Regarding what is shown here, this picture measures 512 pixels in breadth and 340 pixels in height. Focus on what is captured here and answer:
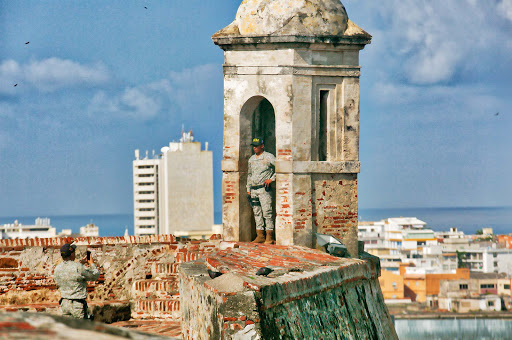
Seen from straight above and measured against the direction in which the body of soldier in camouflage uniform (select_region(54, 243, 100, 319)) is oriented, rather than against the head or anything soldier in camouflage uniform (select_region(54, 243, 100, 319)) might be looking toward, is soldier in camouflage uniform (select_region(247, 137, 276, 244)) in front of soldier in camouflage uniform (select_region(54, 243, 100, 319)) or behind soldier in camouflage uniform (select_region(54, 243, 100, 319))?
in front

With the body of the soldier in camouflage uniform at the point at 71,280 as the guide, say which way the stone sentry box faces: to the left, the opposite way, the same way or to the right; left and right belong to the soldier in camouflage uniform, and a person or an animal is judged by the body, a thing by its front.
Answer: the opposite way

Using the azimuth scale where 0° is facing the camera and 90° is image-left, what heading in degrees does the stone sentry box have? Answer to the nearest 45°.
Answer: approximately 45°

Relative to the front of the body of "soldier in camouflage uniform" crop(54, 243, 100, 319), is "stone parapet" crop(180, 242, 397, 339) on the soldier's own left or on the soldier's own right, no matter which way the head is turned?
on the soldier's own right

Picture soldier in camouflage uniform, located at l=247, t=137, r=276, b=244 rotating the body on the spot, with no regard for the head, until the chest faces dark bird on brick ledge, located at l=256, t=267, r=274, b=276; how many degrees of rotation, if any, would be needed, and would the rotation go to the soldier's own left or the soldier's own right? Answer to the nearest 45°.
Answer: approximately 45° to the soldier's own left

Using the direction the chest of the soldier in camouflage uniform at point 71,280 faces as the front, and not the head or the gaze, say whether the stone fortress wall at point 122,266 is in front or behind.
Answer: in front

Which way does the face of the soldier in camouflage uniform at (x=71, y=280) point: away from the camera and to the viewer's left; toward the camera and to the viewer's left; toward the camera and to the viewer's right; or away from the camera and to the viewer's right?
away from the camera and to the viewer's right

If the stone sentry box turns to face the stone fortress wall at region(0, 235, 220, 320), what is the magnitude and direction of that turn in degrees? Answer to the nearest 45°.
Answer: approximately 45° to its right
